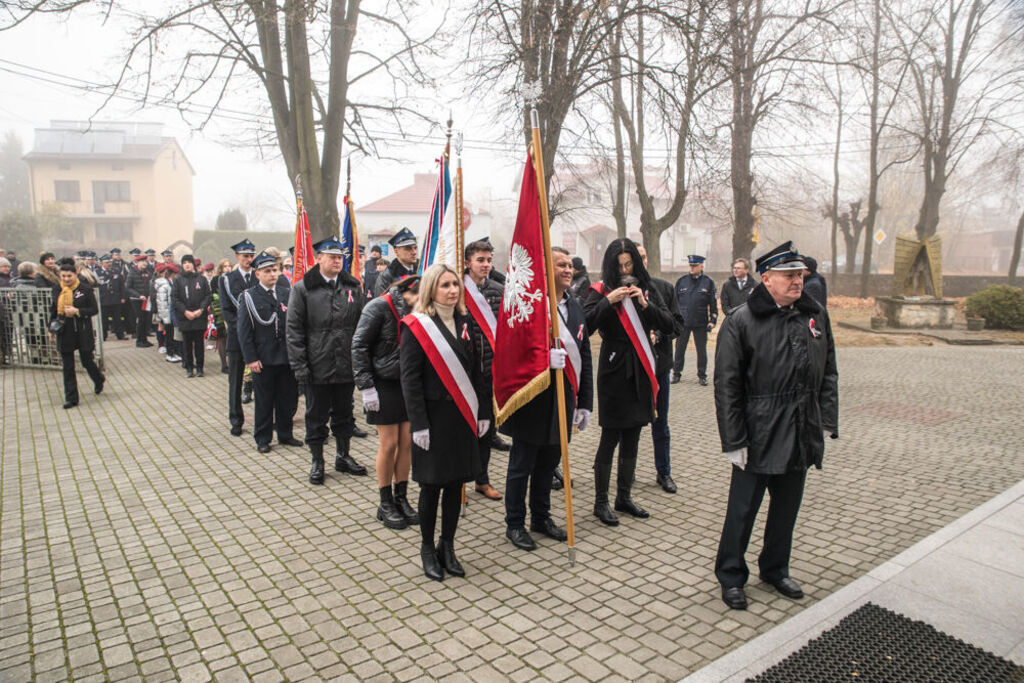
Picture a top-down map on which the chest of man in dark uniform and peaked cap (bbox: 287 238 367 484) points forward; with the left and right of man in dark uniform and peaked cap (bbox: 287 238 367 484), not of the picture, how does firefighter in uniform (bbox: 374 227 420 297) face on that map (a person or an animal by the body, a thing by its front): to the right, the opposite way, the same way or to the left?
the same way

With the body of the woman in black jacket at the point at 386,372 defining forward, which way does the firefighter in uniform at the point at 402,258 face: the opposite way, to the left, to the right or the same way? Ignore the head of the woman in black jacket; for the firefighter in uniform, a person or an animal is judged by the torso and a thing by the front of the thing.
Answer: the same way

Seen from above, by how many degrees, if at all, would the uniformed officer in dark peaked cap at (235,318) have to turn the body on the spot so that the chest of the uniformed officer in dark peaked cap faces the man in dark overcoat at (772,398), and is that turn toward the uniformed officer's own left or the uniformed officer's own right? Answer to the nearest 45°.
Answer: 0° — they already face them

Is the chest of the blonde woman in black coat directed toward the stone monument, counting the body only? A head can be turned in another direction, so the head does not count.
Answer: no

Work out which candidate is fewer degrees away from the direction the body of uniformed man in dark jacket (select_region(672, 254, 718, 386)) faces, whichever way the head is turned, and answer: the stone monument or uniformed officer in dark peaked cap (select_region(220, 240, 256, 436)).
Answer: the uniformed officer in dark peaked cap

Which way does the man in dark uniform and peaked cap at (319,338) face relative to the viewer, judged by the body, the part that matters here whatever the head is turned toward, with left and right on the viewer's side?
facing the viewer and to the right of the viewer

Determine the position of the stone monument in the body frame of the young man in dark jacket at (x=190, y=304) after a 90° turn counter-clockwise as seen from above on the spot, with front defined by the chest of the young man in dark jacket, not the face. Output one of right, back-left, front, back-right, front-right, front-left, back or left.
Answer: front

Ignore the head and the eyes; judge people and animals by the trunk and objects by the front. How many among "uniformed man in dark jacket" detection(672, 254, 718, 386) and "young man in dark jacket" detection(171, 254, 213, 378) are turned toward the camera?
2

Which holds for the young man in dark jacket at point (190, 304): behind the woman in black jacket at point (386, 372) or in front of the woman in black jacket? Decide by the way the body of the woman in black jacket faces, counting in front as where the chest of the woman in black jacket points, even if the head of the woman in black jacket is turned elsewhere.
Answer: behind

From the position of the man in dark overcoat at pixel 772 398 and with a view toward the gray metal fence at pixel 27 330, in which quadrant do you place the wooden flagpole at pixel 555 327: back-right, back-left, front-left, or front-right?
front-left

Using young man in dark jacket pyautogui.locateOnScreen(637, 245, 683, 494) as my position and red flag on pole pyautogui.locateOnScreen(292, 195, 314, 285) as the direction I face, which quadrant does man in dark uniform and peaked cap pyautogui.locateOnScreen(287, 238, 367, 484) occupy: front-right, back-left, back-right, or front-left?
front-left

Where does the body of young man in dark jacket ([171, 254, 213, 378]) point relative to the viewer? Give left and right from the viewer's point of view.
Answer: facing the viewer

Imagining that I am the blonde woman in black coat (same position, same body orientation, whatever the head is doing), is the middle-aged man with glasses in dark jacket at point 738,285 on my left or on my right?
on my left

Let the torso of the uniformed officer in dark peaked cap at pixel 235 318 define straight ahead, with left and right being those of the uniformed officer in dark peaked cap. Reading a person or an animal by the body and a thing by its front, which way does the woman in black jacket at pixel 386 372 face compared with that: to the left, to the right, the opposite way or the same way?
the same way

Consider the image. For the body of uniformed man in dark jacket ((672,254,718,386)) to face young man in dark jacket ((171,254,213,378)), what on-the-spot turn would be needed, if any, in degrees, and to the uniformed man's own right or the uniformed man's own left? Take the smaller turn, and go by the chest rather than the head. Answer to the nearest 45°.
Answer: approximately 90° to the uniformed man's own right

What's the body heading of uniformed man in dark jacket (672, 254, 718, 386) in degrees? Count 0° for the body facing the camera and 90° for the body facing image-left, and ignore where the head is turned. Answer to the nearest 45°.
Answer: approximately 0°

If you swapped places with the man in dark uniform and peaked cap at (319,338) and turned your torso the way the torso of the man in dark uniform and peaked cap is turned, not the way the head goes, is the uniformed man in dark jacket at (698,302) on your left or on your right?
on your left
